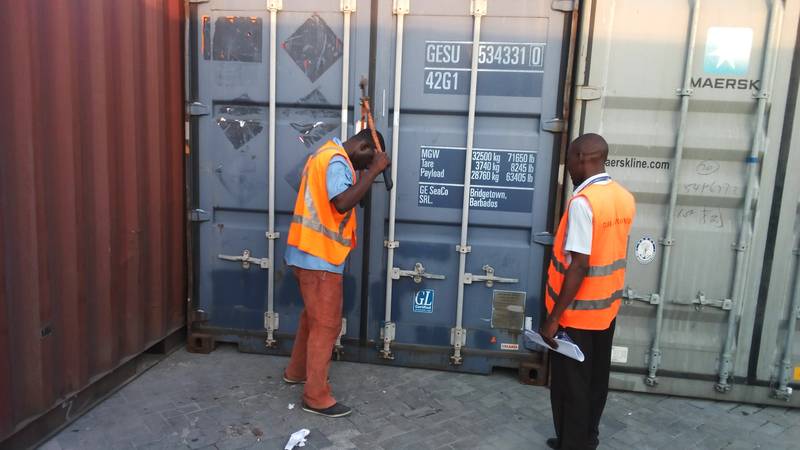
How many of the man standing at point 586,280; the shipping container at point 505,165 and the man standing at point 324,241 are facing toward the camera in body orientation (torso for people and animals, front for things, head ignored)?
1

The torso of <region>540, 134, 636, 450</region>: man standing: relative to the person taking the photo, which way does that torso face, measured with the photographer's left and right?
facing away from the viewer and to the left of the viewer

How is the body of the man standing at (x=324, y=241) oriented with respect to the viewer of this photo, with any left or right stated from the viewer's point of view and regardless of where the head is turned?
facing to the right of the viewer

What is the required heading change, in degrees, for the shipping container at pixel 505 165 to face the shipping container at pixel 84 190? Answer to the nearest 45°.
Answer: approximately 45° to its right

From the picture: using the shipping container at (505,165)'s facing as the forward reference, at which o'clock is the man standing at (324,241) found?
The man standing is roughly at 12 o'clock from the shipping container.

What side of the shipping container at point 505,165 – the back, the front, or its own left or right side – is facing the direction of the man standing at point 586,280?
front

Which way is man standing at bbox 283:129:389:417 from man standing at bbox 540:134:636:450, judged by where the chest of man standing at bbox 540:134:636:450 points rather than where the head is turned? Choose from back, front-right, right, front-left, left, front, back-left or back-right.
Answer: front-left

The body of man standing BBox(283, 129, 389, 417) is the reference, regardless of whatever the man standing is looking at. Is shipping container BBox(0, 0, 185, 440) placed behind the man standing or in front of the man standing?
behind

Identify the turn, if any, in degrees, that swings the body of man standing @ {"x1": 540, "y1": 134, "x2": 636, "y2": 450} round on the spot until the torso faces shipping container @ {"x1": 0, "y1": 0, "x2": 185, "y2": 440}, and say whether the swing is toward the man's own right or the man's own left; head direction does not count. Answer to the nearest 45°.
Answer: approximately 45° to the man's own left

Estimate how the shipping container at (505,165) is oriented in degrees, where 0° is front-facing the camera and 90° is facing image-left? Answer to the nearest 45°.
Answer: approximately 0°

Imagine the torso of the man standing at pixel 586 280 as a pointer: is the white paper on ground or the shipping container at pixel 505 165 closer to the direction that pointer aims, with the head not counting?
the shipping container
